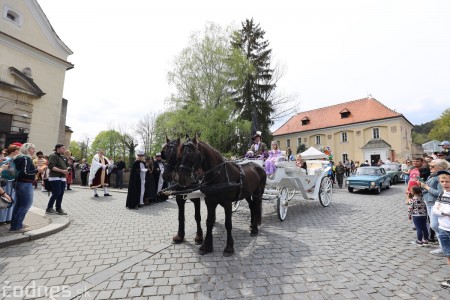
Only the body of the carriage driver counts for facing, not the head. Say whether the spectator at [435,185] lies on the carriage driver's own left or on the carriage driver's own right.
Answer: on the carriage driver's own left

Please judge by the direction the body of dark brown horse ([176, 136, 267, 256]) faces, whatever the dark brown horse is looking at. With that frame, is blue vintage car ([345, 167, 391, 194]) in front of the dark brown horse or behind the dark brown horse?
behind

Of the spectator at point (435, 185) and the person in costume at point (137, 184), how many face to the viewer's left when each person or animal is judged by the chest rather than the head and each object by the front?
1

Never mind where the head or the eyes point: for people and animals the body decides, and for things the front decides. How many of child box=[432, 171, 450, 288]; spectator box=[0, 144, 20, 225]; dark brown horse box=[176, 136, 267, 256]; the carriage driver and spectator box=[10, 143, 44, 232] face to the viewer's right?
2

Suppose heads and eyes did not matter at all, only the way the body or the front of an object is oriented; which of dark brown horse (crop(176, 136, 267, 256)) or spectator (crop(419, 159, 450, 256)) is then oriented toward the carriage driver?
the spectator

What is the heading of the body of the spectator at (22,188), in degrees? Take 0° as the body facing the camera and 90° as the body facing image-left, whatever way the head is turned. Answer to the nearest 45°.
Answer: approximately 270°

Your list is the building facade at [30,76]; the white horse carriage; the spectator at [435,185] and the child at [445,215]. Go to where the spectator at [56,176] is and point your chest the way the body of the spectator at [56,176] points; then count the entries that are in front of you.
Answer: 3

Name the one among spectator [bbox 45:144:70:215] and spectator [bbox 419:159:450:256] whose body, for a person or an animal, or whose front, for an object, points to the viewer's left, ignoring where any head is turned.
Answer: spectator [bbox 419:159:450:256]

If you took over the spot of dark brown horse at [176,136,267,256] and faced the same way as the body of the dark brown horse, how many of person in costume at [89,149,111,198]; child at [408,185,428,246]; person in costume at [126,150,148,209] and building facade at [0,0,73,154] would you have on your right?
3
